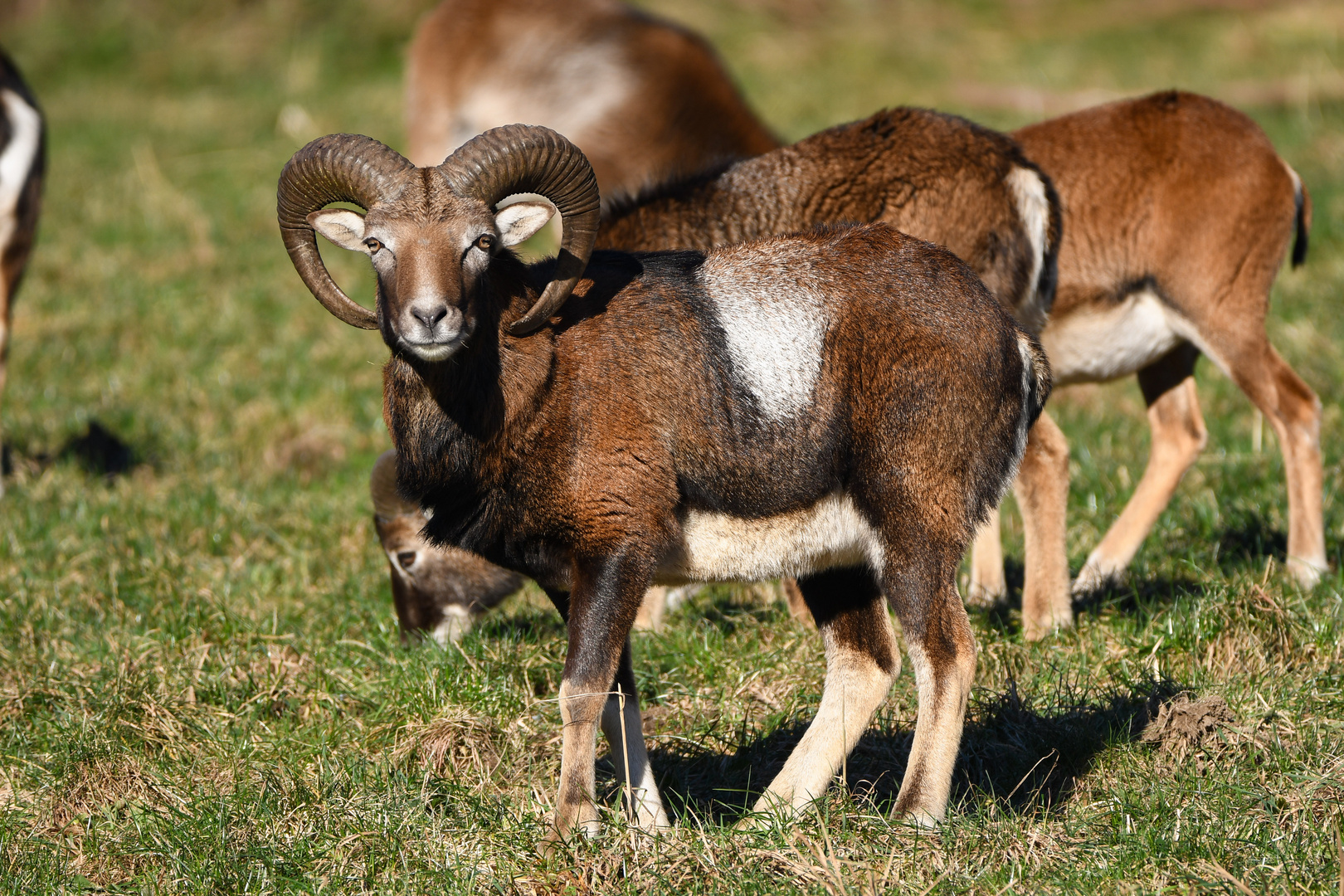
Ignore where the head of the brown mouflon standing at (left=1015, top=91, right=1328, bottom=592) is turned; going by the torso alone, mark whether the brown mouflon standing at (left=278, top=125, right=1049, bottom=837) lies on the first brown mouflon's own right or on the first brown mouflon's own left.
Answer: on the first brown mouflon's own left

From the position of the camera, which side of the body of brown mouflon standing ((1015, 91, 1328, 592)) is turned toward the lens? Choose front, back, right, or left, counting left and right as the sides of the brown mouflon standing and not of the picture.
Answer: left

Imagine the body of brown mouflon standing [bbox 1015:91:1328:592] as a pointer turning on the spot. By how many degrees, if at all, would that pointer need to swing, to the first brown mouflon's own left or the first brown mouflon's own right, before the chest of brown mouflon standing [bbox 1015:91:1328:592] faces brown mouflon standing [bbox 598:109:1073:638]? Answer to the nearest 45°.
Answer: approximately 45° to the first brown mouflon's own left

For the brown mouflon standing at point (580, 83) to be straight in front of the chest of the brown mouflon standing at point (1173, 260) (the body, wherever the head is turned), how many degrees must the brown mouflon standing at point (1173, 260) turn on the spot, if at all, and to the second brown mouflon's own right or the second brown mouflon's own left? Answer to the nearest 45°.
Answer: approximately 45° to the second brown mouflon's own right
